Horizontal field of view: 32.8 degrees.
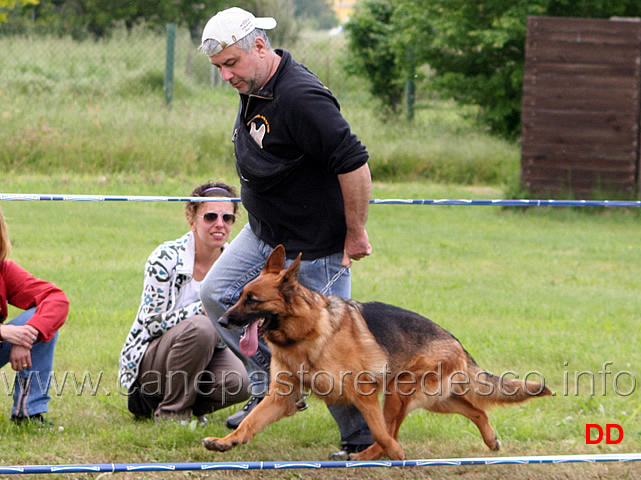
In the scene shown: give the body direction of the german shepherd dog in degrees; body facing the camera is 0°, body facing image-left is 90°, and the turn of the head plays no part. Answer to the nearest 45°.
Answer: approximately 90°

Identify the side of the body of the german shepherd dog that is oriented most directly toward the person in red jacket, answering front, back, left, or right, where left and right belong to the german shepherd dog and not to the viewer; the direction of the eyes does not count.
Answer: front

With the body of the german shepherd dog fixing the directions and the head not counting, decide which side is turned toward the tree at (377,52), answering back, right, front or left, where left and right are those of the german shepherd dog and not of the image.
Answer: right

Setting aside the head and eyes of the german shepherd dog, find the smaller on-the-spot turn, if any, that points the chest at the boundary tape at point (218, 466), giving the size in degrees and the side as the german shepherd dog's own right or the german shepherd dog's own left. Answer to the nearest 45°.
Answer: approximately 45° to the german shepherd dog's own left

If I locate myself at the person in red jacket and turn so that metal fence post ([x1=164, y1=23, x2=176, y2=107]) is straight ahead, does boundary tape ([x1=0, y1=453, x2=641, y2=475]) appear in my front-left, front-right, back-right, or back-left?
back-right

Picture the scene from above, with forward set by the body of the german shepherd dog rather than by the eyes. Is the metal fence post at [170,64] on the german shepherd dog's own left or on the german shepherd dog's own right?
on the german shepherd dog's own right

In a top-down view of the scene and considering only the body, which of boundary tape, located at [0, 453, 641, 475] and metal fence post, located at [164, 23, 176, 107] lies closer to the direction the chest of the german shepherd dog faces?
the boundary tape

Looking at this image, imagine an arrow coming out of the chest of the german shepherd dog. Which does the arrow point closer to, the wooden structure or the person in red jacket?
the person in red jacket

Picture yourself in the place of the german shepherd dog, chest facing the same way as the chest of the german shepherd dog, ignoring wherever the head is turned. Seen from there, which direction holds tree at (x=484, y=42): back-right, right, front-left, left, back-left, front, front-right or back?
right
